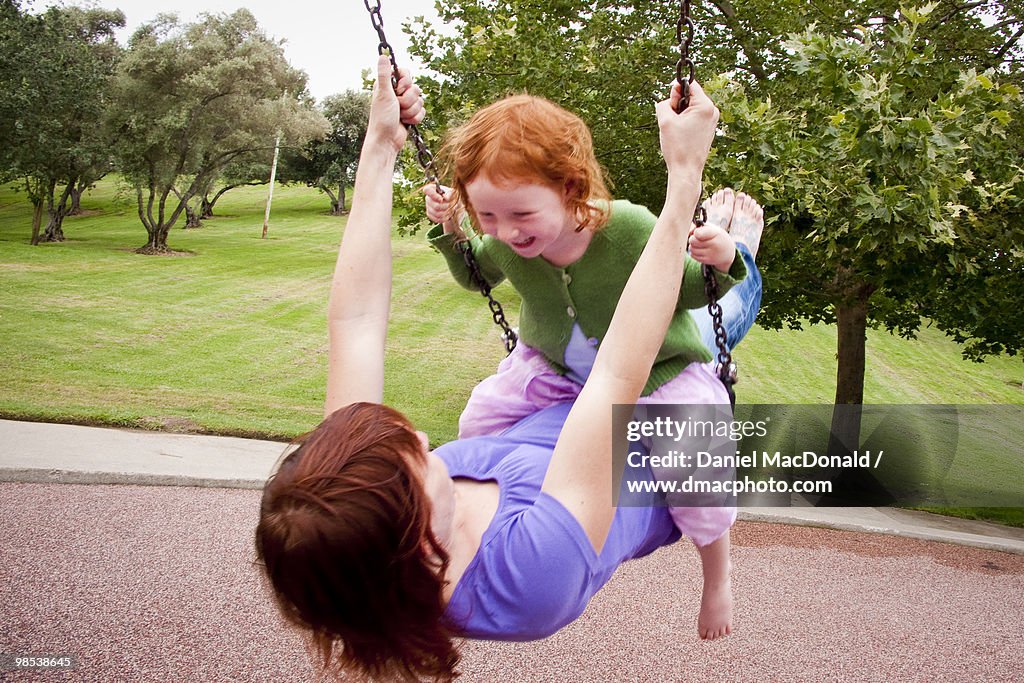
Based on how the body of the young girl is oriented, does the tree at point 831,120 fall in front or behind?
behind

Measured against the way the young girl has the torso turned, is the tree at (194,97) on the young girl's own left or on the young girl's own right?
on the young girl's own right

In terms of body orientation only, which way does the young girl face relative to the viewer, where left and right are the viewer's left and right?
facing the viewer and to the left of the viewer

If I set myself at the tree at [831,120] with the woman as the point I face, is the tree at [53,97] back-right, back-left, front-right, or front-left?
back-right

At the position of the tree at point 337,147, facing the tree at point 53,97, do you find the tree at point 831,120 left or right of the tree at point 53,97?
left

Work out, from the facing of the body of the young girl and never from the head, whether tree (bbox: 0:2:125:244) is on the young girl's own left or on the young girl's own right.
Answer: on the young girl's own right

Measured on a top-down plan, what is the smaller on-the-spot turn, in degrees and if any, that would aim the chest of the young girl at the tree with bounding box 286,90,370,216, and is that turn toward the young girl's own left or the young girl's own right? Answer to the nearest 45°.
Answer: approximately 135° to the young girl's own right
